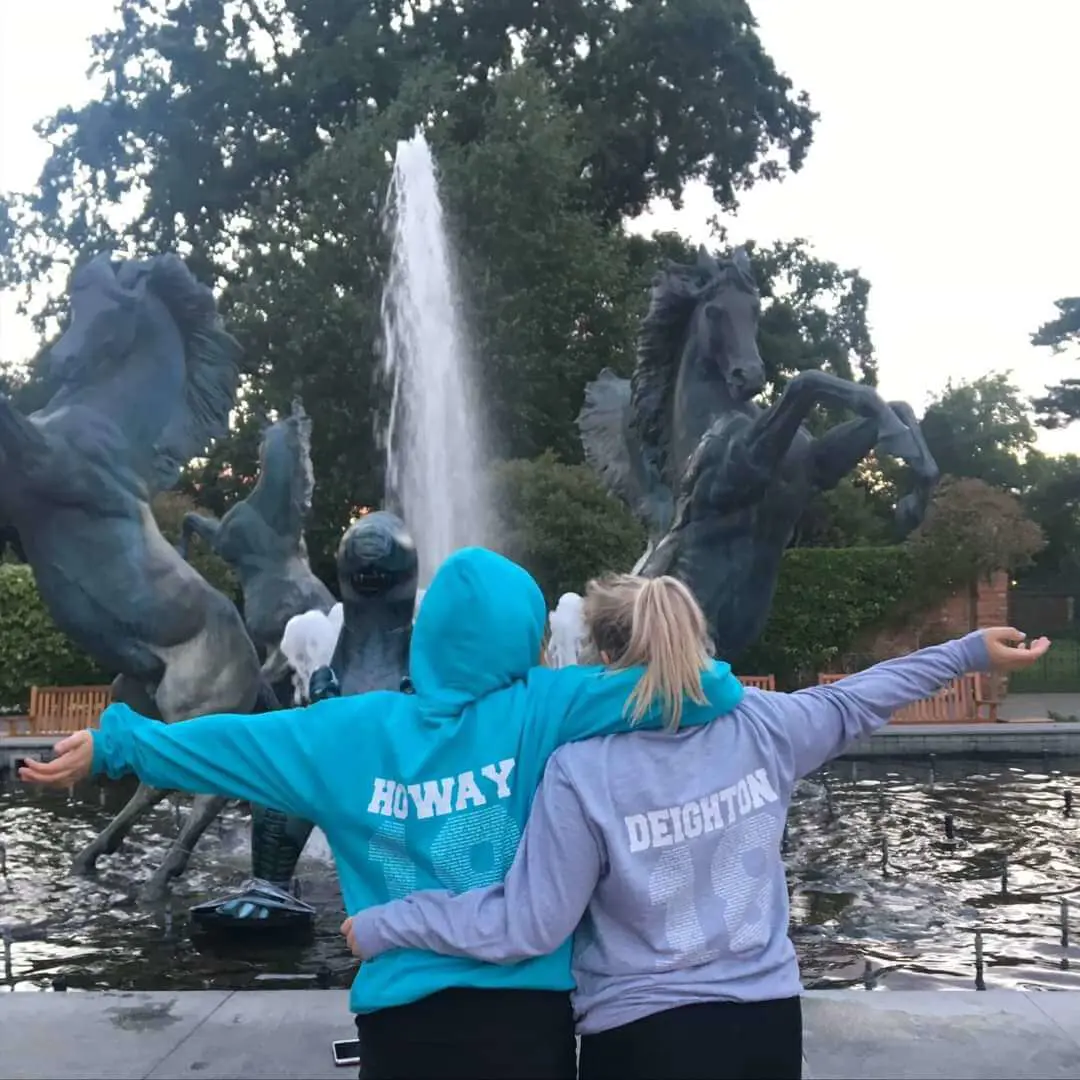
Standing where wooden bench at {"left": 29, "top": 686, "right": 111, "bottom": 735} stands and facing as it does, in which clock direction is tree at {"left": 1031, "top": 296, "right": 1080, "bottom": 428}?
The tree is roughly at 8 o'clock from the wooden bench.

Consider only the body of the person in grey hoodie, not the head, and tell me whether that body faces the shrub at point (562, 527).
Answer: yes

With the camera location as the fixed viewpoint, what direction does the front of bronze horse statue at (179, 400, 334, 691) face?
facing away from the viewer and to the left of the viewer

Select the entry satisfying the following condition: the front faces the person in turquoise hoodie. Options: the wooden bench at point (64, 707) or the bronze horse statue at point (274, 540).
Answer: the wooden bench

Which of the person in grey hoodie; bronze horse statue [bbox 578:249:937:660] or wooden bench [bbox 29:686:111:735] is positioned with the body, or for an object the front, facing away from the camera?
the person in grey hoodie

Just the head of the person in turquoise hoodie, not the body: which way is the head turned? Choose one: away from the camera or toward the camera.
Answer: away from the camera

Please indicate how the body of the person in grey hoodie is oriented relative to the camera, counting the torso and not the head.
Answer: away from the camera

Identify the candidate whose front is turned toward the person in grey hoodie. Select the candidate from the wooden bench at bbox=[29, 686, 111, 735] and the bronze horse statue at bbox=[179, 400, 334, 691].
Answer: the wooden bench

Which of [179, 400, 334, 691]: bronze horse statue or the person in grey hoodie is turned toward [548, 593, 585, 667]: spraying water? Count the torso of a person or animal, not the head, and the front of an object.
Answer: the person in grey hoodie

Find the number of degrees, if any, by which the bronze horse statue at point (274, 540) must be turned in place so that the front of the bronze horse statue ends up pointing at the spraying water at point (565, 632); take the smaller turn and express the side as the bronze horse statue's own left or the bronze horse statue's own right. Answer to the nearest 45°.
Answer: approximately 135° to the bronze horse statue's own right
